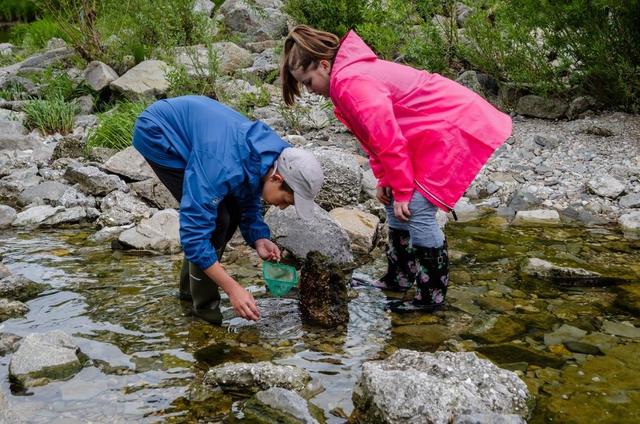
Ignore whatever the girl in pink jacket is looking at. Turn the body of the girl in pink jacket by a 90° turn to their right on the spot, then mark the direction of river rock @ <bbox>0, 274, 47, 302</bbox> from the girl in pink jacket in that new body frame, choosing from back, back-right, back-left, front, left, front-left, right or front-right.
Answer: left

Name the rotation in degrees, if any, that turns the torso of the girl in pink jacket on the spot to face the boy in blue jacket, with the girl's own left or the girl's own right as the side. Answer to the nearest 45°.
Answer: approximately 45° to the girl's own left

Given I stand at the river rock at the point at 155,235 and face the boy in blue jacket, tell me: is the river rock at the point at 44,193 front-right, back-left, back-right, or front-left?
back-right

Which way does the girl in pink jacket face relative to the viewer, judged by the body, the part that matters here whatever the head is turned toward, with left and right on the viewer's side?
facing to the left of the viewer

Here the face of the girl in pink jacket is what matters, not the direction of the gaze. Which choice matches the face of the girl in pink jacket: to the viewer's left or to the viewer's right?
to the viewer's left

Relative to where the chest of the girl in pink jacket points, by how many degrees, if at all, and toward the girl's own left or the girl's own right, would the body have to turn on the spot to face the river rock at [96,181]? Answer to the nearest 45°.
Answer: approximately 45° to the girl's own right

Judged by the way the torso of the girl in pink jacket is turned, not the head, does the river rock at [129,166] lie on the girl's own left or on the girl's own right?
on the girl's own right

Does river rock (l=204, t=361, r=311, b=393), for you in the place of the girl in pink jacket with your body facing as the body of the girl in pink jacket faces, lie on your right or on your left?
on your left

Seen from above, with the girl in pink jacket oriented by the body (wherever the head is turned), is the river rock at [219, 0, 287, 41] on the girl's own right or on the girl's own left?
on the girl's own right

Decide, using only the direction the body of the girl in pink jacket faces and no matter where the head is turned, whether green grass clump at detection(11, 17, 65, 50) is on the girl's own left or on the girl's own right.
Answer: on the girl's own right

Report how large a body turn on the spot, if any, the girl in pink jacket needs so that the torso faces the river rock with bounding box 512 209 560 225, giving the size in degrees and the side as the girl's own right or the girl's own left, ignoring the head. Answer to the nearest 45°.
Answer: approximately 135° to the girl's own right

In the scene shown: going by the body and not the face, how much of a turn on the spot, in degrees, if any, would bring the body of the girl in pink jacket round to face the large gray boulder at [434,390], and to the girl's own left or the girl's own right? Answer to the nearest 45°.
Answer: approximately 90° to the girl's own left

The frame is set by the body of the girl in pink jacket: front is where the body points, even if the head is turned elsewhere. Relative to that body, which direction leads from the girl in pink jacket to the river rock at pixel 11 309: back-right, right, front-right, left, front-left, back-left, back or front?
front
